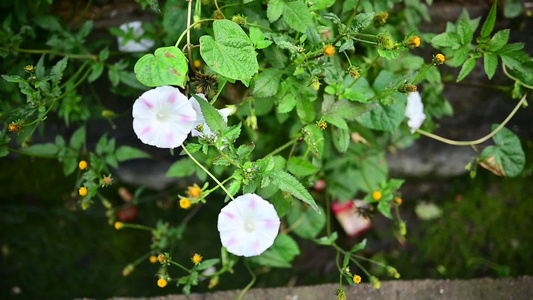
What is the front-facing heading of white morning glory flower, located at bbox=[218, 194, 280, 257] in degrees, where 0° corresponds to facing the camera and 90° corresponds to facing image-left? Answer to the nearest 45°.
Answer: approximately 0°

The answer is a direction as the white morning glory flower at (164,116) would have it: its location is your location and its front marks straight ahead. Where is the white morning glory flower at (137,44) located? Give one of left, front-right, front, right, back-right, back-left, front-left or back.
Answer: back

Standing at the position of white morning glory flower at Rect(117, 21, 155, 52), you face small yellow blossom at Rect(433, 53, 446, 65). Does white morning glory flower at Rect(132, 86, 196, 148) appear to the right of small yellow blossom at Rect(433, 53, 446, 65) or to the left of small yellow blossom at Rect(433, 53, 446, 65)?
right

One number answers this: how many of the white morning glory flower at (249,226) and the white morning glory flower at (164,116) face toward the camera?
2

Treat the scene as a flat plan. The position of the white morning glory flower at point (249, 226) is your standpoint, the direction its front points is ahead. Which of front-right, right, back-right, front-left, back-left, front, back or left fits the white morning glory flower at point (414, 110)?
back-left
